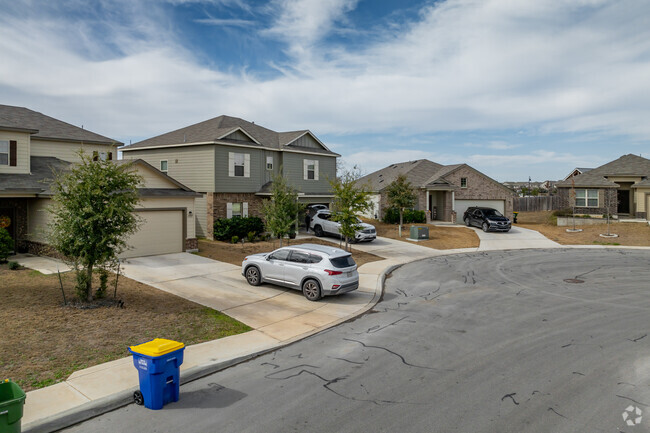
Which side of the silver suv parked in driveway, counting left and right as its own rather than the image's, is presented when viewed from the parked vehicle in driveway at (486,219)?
right

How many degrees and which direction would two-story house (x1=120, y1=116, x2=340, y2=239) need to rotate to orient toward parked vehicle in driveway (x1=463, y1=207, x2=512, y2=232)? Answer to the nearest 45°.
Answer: approximately 45° to its left

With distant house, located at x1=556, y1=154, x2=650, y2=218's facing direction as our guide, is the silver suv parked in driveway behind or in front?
in front

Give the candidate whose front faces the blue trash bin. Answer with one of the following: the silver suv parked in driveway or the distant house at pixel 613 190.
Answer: the distant house

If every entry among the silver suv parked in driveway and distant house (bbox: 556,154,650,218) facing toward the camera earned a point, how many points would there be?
1

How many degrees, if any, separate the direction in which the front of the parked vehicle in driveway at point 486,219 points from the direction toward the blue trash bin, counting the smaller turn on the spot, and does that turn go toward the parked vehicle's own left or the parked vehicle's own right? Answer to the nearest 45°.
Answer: approximately 45° to the parked vehicle's own right

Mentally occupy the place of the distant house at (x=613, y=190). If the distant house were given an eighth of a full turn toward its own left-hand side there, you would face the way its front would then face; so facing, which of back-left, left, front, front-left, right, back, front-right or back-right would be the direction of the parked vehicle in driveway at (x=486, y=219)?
right

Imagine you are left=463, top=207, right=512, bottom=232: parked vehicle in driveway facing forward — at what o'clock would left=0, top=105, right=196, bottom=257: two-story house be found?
The two-story house is roughly at 3 o'clock from the parked vehicle in driveway.

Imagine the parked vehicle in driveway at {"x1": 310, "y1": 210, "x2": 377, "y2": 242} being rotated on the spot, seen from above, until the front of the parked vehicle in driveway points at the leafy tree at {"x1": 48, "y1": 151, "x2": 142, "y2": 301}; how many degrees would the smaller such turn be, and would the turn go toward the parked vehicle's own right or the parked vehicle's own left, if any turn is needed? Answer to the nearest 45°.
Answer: approximately 45° to the parked vehicle's own right

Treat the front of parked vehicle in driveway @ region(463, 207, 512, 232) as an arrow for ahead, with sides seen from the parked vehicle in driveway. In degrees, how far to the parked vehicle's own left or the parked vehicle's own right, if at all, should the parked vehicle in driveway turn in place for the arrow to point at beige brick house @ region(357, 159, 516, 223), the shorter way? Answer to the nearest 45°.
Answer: approximately 180°

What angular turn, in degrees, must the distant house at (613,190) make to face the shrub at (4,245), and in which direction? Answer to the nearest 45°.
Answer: approximately 45° to its right
